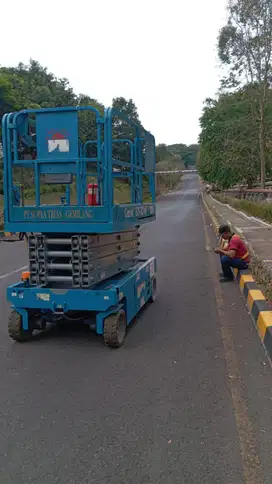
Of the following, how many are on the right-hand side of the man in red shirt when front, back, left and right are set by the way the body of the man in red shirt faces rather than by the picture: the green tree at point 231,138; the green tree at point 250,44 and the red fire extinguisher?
2

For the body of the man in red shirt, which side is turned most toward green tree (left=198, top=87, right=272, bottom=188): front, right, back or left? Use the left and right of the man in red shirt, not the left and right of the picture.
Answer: right

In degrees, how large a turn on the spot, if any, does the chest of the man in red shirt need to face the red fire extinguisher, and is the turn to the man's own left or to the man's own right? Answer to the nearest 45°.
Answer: approximately 90° to the man's own left

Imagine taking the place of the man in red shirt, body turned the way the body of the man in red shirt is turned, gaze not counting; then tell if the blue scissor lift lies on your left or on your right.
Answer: on your left

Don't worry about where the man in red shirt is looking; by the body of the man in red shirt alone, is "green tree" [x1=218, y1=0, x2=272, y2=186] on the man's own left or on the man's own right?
on the man's own right

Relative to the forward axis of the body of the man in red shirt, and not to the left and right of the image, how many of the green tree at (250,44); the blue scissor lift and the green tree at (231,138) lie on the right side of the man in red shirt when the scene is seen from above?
2

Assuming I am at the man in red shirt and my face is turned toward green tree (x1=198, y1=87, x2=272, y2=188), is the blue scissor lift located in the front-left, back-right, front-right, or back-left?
back-left

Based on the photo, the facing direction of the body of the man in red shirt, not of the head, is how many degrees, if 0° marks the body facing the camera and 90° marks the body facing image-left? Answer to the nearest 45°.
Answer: approximately 90°
